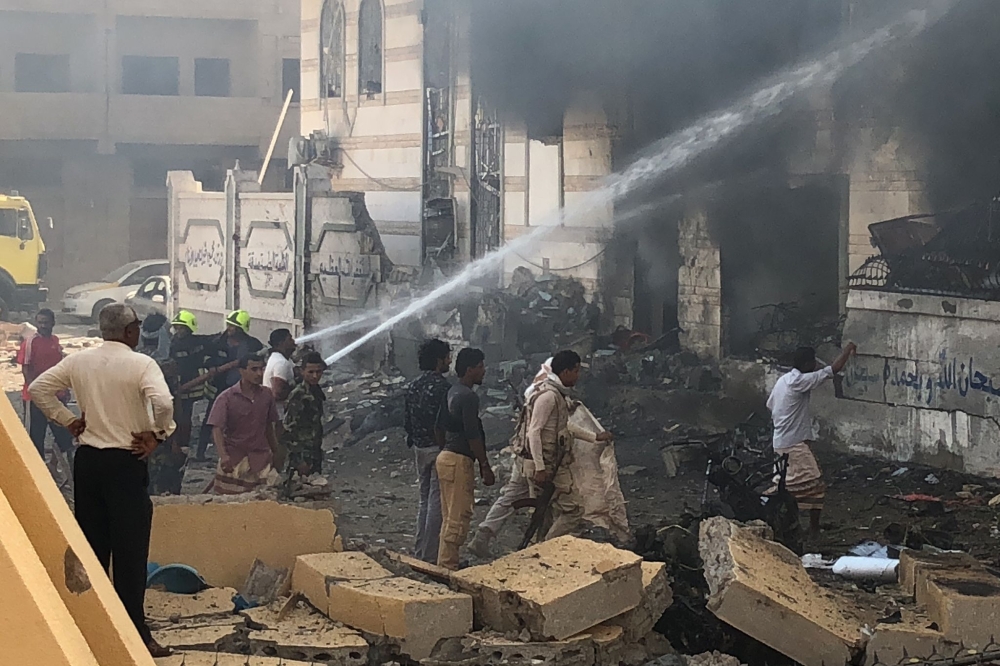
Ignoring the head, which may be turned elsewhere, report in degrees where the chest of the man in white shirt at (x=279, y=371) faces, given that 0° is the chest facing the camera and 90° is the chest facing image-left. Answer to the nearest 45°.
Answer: approximately 270°

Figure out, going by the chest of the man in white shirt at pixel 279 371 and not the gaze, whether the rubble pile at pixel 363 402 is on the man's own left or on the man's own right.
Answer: on the man's own left

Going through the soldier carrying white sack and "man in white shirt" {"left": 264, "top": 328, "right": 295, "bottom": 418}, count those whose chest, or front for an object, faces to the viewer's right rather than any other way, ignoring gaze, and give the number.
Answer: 2

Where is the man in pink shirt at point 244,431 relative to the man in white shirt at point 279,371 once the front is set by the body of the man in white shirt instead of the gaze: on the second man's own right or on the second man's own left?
on the second man's own right

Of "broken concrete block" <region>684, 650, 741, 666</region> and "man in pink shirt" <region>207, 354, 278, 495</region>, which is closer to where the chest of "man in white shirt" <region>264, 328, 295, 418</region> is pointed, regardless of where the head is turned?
the broken concrete block

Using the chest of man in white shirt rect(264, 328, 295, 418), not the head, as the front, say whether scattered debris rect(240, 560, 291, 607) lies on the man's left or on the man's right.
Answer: on the man's right

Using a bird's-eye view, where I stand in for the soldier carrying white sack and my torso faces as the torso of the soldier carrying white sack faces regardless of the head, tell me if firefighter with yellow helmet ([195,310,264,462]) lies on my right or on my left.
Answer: on my left

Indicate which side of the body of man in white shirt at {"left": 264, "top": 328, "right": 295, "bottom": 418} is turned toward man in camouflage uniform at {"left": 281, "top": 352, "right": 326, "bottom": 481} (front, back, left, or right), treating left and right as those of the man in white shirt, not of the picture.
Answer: right

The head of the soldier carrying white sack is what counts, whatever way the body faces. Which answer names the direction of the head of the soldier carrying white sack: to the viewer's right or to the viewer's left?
to the viewer's right

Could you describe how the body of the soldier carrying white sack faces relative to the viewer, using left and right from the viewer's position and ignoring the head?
facing to the right of the viewer
